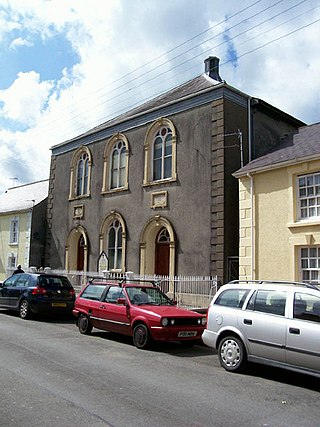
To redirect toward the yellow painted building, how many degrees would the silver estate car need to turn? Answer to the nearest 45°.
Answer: approximately 135° to its left

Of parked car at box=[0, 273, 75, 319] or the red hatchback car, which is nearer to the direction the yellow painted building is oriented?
the red hatchback car

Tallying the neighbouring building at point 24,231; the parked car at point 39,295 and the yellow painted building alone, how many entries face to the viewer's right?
0

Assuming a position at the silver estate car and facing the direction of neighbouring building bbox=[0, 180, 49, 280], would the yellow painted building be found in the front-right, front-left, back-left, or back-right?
front-right

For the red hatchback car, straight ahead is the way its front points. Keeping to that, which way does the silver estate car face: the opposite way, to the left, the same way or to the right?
the same way

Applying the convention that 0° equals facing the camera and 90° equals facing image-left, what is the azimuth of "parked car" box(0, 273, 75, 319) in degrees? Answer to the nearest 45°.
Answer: approximately 135°

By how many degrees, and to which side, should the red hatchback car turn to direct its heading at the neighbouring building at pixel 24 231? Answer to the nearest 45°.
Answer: approximately 180°

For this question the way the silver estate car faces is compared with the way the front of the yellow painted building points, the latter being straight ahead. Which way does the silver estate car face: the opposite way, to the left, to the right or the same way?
to the left

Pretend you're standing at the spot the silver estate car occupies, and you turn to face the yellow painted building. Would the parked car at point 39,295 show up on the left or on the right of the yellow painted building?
left

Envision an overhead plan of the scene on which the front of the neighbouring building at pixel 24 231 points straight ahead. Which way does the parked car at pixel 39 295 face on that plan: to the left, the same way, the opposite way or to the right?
to the right

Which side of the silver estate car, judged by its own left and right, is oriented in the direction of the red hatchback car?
back

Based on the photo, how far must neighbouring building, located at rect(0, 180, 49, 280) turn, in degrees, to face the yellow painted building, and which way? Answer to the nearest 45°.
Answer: approximately 90° to its left

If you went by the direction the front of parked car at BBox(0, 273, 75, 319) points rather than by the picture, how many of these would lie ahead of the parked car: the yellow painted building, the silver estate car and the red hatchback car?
0

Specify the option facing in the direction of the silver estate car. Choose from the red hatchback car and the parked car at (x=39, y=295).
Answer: the red hatchback car

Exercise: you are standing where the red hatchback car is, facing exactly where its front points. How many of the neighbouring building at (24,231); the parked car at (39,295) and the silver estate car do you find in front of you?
1

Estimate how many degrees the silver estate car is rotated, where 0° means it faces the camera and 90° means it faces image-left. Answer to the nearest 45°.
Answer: approximately 315°

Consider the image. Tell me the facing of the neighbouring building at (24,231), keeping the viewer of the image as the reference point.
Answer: facing the viewer and to the left of the viewer

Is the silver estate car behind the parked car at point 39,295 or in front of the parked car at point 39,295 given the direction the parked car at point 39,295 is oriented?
behind

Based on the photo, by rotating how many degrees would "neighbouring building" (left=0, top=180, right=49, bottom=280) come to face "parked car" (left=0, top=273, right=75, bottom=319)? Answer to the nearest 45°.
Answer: approximately 45° to its left

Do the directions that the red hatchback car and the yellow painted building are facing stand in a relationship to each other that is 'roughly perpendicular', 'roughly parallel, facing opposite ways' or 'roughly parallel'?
roughly perpendicular
